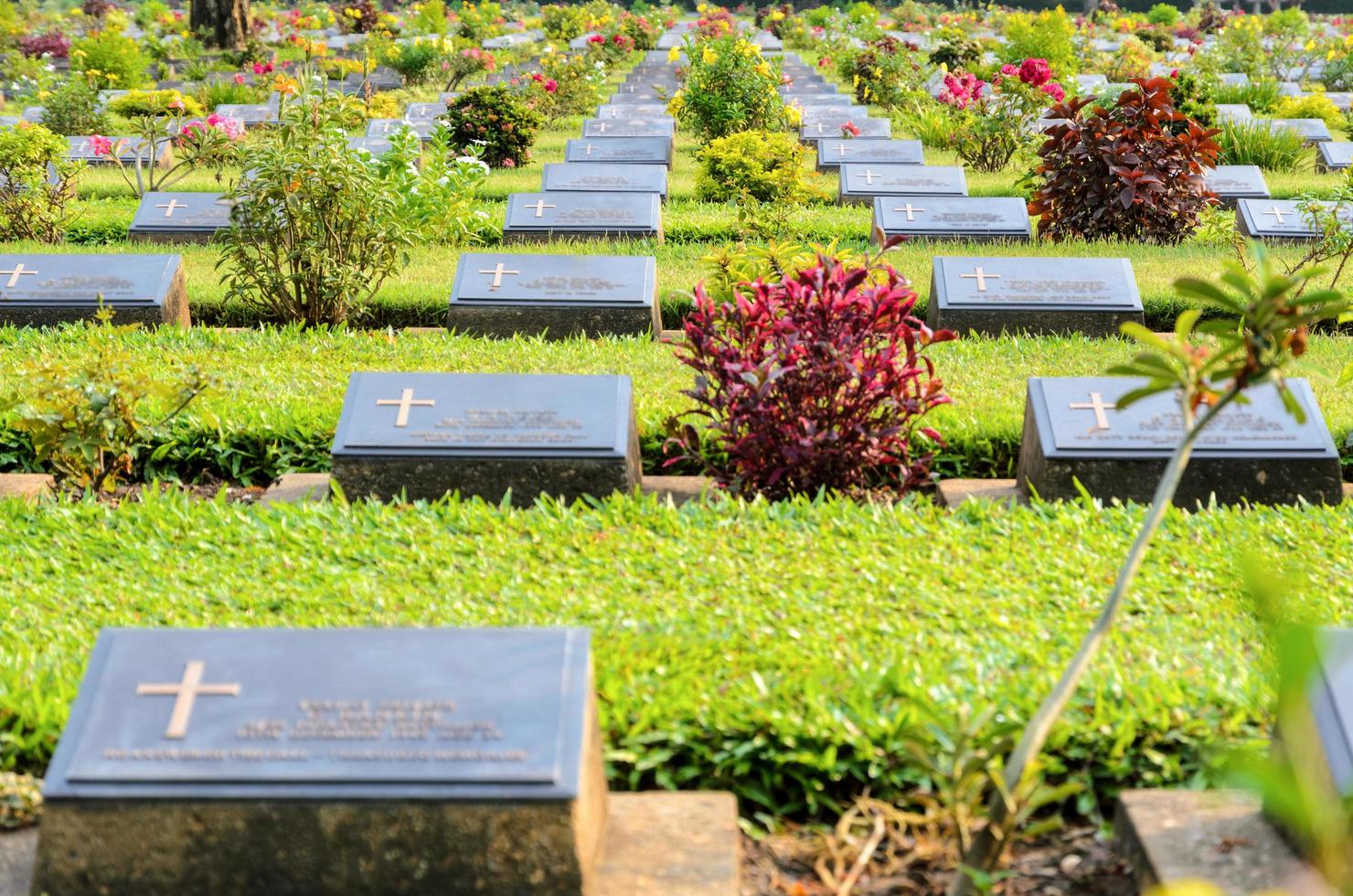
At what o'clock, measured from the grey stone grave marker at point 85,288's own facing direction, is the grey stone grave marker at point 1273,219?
the grey stone grave marker at point 1273,219 is roughly at 9 o'clock from the grey stone grave marker at point 85,288.

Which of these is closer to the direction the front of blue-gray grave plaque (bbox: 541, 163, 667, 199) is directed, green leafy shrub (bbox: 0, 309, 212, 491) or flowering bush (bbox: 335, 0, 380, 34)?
the green leafy shrub

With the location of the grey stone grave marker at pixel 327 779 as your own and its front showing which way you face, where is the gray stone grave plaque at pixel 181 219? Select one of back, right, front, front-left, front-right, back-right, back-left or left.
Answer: back

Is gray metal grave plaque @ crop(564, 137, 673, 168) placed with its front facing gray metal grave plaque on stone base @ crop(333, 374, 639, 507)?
yes

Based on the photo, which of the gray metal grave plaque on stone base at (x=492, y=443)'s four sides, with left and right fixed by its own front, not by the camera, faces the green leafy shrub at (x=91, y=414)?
right

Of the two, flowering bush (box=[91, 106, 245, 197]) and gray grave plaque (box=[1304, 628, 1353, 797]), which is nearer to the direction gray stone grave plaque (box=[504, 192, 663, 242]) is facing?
the gray grave plaque

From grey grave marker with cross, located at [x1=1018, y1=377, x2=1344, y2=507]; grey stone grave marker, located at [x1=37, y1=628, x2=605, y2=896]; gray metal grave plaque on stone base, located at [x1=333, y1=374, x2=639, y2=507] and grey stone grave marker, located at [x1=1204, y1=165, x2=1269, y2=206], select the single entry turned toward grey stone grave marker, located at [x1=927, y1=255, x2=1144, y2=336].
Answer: grey stone grave marker, located at [x1=1204, y1=165, x2=1269, y2=206]
